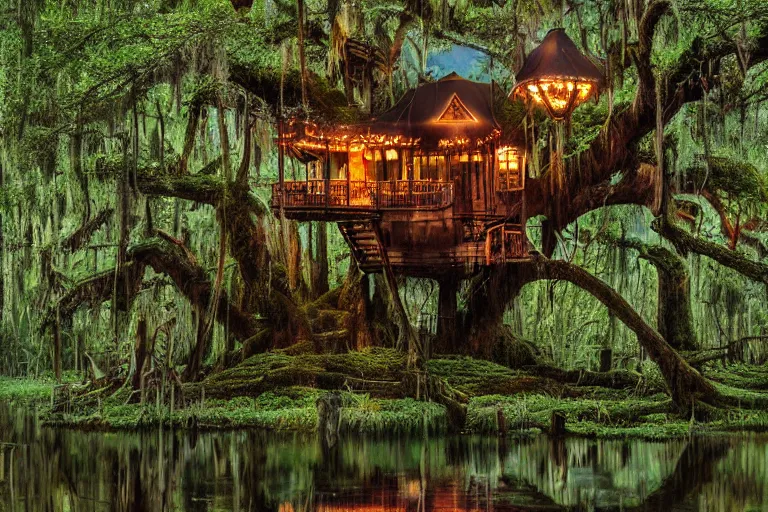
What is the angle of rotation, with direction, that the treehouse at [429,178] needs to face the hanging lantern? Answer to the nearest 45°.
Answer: approximately 45° to its left

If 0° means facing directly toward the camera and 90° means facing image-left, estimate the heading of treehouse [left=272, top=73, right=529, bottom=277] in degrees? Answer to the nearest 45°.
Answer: approximately 0°

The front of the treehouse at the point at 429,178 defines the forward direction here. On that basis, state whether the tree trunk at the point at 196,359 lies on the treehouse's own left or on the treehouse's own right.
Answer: on the treehouse's own right

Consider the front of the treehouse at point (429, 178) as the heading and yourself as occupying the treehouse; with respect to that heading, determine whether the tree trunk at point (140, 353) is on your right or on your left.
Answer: on your right
